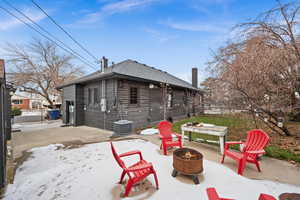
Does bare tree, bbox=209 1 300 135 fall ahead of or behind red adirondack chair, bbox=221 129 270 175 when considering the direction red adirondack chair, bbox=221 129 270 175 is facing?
behind

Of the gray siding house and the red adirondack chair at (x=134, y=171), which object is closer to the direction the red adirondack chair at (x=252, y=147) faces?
the red adirondack chair

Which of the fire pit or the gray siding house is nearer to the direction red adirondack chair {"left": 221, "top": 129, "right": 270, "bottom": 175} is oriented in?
the fire pit

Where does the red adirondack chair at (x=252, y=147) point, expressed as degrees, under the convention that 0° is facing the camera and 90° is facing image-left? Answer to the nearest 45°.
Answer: approximately 45°

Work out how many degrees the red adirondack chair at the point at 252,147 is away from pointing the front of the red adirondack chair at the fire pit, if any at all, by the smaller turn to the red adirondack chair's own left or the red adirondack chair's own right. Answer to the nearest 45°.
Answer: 0° — it already faces it

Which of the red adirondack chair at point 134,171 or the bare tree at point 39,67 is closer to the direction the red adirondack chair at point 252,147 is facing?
the red adirondack chair

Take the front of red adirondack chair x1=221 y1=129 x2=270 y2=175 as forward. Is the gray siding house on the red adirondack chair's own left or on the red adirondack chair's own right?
on the red adirondack chair's own right

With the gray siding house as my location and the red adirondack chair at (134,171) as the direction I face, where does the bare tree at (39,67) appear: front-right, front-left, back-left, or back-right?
back-right

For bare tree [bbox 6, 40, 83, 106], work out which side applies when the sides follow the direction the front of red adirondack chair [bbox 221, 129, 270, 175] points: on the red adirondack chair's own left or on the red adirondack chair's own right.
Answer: on the red adirondack chair's own right
